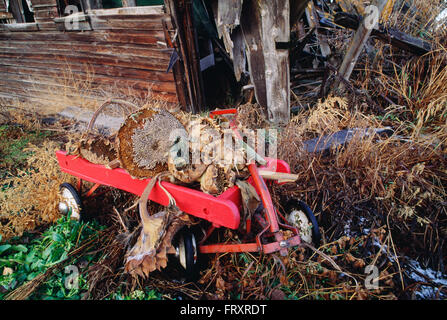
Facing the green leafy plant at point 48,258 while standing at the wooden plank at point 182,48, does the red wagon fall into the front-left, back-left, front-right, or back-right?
front-left

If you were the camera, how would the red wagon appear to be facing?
facing the viewer and to the right of the viewer

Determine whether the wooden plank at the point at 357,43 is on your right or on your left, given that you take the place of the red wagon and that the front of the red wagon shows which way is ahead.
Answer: on your left

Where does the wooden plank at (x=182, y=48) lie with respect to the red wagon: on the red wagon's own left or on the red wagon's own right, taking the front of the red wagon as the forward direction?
on the red wagon's own left

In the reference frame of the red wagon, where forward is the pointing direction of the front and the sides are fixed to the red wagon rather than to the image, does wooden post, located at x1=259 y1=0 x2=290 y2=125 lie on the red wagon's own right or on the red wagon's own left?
on the red wagon's own left

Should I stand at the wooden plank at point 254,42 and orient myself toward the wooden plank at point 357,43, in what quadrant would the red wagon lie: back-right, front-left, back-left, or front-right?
back-right
